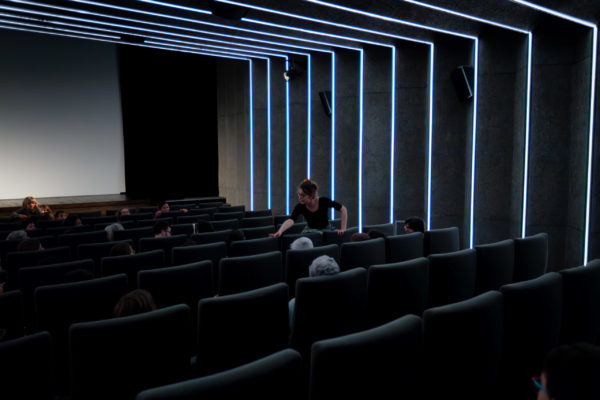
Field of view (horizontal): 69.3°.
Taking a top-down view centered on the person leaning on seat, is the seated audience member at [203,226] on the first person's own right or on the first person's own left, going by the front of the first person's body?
on the first person's own right

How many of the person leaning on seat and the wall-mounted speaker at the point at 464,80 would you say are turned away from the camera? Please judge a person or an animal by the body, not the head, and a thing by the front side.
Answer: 0

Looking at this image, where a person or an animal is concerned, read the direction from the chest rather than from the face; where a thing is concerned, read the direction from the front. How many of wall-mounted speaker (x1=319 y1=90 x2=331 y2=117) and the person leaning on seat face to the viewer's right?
0

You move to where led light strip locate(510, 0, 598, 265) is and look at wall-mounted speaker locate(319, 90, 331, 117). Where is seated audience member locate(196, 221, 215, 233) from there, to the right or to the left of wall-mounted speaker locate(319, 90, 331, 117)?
left

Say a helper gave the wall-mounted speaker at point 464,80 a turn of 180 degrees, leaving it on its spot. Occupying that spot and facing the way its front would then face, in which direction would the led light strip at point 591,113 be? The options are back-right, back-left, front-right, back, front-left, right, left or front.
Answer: right

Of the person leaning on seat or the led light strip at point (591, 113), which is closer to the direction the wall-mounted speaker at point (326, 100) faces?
the person leaning on seat

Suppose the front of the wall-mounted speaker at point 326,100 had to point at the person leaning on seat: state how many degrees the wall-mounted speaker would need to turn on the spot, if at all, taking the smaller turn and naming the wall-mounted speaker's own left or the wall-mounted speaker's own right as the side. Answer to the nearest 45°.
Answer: approximately 45° to the wall-mounted speaker's own left

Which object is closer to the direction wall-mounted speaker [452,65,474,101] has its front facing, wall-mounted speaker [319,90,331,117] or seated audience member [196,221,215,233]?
the seated audience member

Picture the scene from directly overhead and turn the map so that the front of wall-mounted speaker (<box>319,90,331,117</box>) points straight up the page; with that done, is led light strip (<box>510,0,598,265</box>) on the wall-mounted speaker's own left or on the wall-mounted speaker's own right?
on the wall-mounted speaker's own left

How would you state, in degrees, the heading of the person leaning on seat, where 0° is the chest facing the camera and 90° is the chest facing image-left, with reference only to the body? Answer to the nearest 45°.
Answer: approximately 45°

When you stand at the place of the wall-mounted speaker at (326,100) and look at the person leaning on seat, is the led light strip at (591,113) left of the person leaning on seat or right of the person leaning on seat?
left

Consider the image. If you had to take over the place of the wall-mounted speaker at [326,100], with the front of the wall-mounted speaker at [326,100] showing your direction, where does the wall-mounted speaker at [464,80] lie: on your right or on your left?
on your left
